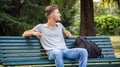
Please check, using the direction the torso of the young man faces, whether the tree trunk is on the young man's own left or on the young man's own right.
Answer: on the young man's own left

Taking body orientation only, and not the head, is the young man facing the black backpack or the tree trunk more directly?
the black backpack

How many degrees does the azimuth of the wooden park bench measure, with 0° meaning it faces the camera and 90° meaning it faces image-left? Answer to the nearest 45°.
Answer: approximately 0°

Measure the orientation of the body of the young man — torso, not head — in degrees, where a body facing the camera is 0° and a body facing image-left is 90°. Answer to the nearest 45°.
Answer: approximately 315°
